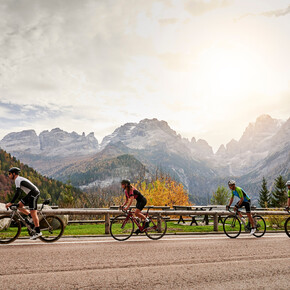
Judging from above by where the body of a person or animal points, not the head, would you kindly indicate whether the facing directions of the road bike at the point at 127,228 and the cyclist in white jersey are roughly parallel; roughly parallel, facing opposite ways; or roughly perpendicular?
roughly parallel
